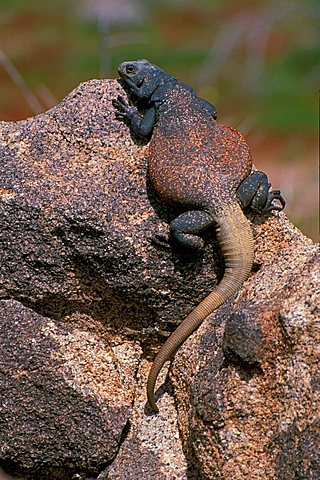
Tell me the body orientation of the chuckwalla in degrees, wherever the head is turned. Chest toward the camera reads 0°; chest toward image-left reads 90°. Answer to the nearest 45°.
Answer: approximately 135°
